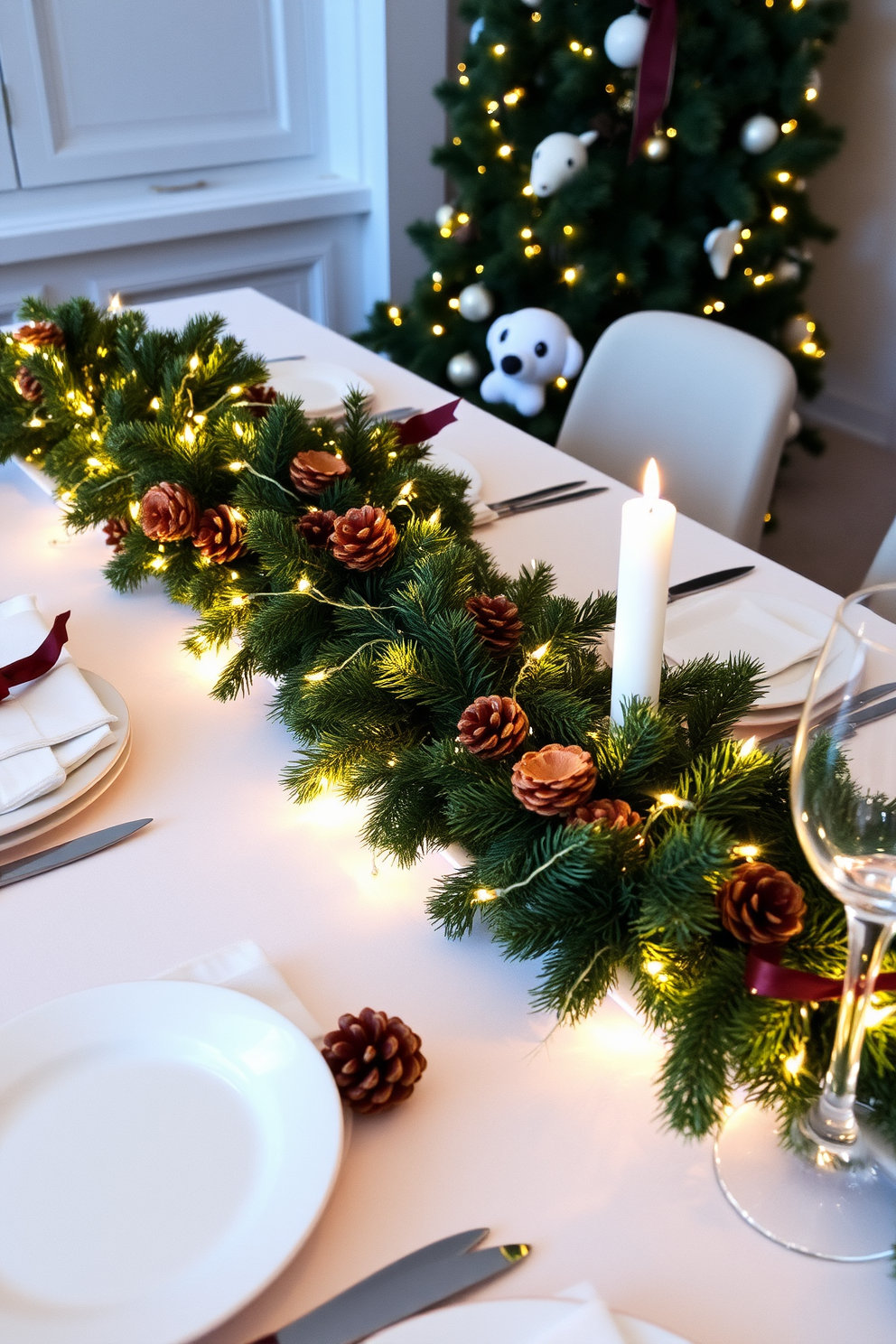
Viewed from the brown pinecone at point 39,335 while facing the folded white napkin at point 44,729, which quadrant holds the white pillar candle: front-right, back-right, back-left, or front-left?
front-left

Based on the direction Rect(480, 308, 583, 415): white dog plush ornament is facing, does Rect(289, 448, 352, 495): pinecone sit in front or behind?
in front

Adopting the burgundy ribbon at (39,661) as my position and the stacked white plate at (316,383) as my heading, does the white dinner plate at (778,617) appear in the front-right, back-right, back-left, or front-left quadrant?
front-right

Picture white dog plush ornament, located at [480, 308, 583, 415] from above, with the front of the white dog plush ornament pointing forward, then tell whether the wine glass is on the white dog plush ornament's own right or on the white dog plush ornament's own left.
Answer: on the white dog plush ornament's own left

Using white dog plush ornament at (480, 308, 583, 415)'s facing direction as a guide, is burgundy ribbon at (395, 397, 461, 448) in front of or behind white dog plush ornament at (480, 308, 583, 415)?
in front

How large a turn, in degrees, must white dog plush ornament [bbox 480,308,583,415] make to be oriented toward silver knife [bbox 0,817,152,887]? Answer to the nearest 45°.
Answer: approximately 45° to its left

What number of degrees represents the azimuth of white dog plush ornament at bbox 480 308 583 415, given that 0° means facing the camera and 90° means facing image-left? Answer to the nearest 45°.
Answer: approximately 45°

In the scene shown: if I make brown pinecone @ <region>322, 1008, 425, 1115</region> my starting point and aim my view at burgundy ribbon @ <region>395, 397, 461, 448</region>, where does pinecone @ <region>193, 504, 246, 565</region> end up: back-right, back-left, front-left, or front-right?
front-left

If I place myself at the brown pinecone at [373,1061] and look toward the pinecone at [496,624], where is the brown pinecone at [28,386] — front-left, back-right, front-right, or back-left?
front-left

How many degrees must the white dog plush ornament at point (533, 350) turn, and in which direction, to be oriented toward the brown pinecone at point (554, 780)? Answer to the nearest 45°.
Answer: approximately 45° to its left

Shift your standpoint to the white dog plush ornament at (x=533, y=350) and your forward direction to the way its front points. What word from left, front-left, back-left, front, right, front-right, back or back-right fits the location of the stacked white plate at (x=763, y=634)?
front-left

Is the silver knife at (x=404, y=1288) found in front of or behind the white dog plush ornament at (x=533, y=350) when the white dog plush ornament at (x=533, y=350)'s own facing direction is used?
in front
